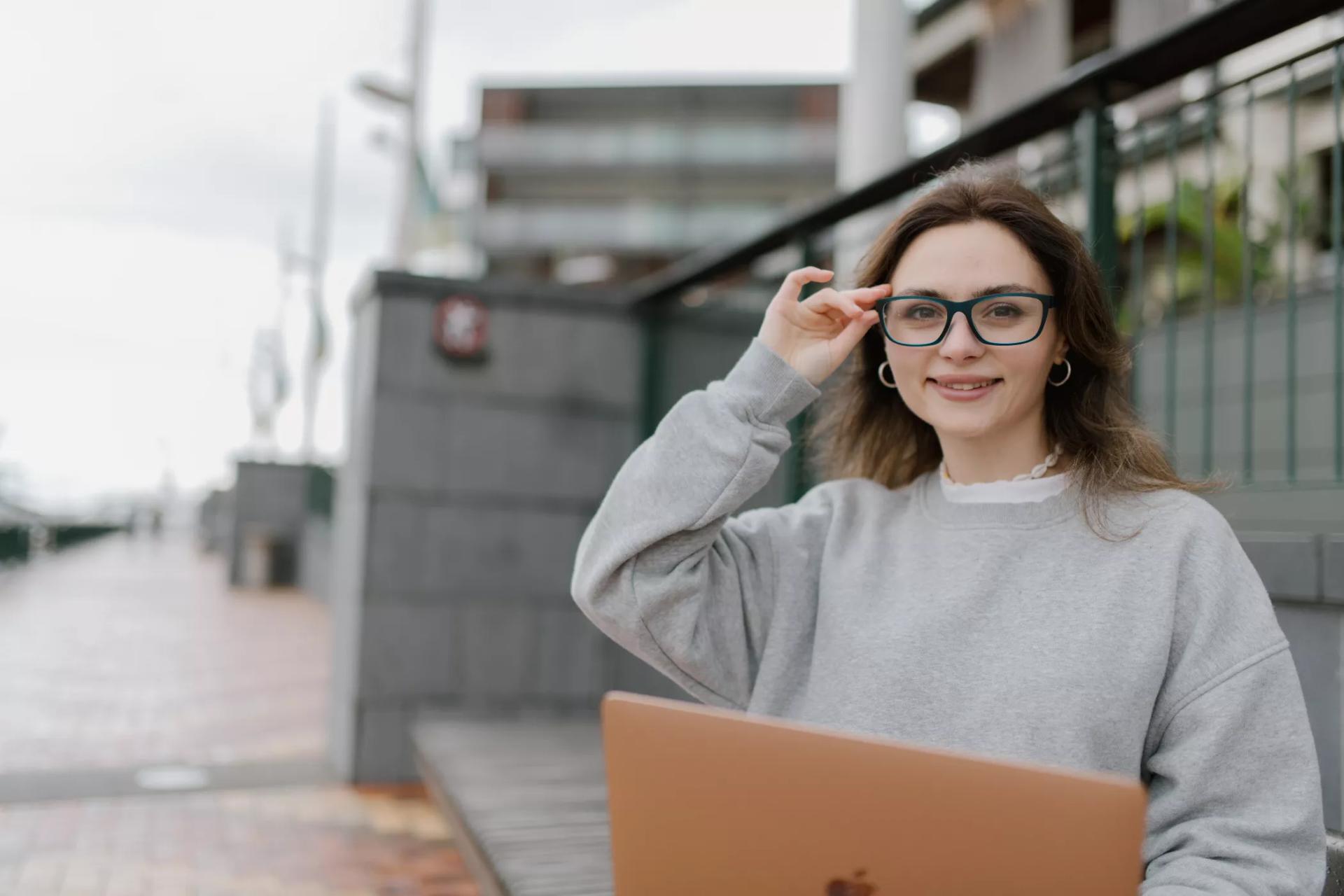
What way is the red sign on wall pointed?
toward the camera

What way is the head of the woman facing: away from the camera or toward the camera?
toward the camera

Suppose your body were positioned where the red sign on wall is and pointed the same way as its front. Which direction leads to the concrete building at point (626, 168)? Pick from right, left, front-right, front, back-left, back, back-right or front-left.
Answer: back

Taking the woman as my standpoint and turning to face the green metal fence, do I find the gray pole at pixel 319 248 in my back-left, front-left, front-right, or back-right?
front-left

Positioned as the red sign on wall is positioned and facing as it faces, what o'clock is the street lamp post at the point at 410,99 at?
The street lamp post is roughly at 6 o'clock from the red sign on wall.

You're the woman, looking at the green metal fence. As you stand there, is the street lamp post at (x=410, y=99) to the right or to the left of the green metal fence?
left

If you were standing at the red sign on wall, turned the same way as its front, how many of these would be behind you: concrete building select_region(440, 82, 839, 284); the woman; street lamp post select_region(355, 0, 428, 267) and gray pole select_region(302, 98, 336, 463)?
3

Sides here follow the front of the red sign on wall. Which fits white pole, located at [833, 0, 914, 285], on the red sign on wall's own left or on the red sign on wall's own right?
on the red sign on wall's own left

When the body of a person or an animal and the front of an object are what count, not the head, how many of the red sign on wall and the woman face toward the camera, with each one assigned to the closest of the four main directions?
2

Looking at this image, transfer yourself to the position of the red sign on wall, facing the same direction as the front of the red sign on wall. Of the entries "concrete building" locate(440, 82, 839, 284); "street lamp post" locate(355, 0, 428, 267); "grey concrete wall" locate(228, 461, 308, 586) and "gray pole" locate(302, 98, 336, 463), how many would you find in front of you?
0

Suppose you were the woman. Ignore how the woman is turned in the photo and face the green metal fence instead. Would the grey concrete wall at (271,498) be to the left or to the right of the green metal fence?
left

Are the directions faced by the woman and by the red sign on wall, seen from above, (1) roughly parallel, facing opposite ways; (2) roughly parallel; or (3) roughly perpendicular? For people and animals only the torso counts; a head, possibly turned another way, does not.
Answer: roughly parallel

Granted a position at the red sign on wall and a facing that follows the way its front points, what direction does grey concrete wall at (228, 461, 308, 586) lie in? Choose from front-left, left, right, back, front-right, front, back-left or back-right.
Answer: back

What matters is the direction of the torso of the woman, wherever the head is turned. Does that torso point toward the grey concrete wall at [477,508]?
no

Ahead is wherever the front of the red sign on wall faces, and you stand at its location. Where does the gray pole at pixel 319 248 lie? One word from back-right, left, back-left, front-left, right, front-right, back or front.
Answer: back

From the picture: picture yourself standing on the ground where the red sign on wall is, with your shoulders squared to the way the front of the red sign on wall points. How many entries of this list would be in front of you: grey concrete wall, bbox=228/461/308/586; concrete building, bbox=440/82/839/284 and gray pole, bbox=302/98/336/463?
0

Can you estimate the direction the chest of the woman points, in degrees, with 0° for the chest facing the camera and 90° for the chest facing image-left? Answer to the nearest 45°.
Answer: approximately 0°
